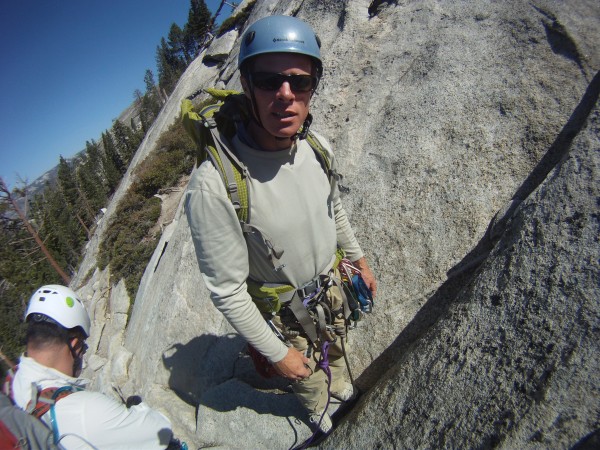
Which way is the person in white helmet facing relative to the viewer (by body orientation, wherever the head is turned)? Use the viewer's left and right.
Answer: facing away from the viewer and to the right of the viewer

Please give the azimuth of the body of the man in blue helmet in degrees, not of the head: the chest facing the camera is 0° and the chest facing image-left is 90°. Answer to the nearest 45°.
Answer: approximately 315°

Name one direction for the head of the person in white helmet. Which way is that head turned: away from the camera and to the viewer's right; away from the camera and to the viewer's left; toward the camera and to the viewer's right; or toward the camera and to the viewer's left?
away from the camera and to the viewer's right
